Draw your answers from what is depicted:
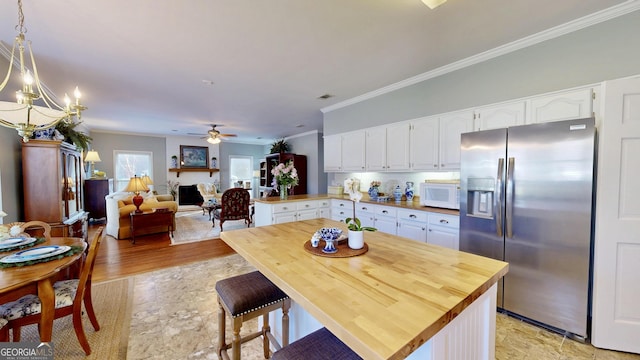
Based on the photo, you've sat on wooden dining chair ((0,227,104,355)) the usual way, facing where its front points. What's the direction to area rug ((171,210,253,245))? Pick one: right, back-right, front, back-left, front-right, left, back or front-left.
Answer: back-right

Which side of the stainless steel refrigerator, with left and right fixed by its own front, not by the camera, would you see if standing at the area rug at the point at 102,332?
front

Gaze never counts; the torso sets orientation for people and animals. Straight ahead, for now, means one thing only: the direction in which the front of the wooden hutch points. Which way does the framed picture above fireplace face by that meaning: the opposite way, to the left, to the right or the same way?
to the right

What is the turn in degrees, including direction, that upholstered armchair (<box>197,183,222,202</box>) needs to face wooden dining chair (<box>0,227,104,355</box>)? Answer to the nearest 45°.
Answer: approximately 45° to its right

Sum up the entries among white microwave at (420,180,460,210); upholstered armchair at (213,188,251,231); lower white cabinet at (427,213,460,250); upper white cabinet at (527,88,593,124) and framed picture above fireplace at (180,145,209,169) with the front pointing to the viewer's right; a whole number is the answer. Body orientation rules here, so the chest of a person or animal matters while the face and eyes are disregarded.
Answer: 0

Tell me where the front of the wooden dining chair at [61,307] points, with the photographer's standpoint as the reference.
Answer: facing to the left of the viewer

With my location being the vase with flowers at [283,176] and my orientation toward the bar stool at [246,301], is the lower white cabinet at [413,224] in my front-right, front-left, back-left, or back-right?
front-left

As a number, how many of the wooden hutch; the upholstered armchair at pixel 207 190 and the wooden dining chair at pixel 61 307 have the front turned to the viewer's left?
1

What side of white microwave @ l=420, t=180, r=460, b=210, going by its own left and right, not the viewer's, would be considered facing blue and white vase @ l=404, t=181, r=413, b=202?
right

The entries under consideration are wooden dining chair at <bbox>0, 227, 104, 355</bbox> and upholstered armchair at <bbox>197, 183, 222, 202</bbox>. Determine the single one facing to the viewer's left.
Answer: the wooden dining chair

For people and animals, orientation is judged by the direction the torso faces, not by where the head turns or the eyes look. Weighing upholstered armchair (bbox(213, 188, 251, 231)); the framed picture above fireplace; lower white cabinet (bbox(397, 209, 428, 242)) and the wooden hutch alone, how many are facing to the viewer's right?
1

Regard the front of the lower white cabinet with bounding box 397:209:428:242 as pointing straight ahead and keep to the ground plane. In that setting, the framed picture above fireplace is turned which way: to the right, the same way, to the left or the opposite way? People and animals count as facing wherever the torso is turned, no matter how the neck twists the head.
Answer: to the left

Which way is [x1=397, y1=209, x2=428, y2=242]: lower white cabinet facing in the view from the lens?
facing the viewer and to the left of the viewer

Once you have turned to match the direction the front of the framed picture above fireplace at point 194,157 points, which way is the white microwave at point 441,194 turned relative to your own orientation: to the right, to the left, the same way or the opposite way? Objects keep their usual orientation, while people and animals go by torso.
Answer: to the right

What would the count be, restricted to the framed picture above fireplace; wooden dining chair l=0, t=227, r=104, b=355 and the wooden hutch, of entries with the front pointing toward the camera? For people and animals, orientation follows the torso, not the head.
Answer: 1

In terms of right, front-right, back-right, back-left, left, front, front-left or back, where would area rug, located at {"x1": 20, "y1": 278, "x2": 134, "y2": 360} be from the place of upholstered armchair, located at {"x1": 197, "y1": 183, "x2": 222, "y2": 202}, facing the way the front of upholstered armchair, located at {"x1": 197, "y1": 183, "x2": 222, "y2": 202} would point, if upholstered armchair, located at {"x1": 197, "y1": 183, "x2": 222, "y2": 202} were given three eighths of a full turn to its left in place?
back

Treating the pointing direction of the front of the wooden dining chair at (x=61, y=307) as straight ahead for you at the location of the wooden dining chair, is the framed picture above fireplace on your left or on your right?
on your right

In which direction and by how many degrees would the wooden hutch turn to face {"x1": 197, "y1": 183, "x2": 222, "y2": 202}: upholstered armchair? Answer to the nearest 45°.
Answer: approximately 45° to its left

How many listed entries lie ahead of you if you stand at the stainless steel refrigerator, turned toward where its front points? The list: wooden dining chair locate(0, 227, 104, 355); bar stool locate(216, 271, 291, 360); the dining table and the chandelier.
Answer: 4
